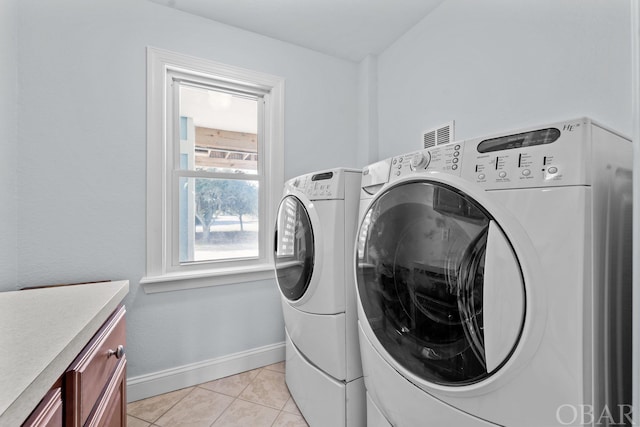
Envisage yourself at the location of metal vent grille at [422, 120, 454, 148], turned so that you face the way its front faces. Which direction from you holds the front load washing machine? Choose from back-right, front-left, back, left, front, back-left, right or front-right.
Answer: front-left

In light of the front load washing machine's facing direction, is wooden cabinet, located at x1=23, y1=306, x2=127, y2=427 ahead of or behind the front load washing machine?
ahead

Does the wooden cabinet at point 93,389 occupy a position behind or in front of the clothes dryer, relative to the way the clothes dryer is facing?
in front

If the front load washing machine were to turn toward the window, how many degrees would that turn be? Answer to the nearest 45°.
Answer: approximately 45° to its right

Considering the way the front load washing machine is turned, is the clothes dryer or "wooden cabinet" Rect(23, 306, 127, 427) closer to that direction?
the wooden cabinet

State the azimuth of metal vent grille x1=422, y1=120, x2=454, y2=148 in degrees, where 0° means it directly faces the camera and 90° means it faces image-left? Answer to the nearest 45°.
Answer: approximately 45°

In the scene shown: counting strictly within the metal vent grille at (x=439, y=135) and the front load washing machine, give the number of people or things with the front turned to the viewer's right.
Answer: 0

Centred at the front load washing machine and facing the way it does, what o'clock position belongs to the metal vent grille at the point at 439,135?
The metal vent grille is roughly at 4 o'clock from the front load washing machine.

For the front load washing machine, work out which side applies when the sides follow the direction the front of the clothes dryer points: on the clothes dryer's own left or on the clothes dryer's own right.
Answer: on the clothes dryer's own left

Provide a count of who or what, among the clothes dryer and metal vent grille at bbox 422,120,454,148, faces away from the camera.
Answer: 0

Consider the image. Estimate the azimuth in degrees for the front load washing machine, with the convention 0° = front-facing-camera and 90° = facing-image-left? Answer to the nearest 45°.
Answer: approximately 45°
